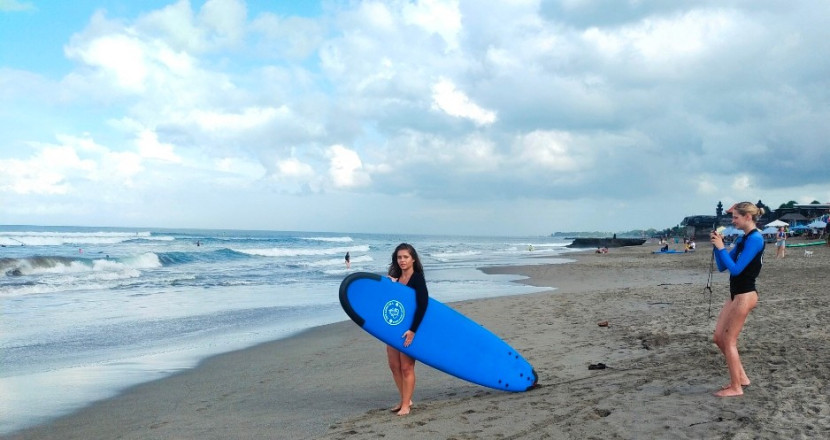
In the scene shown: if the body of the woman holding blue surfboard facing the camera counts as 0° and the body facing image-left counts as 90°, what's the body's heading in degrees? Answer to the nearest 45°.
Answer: approximately 45°
